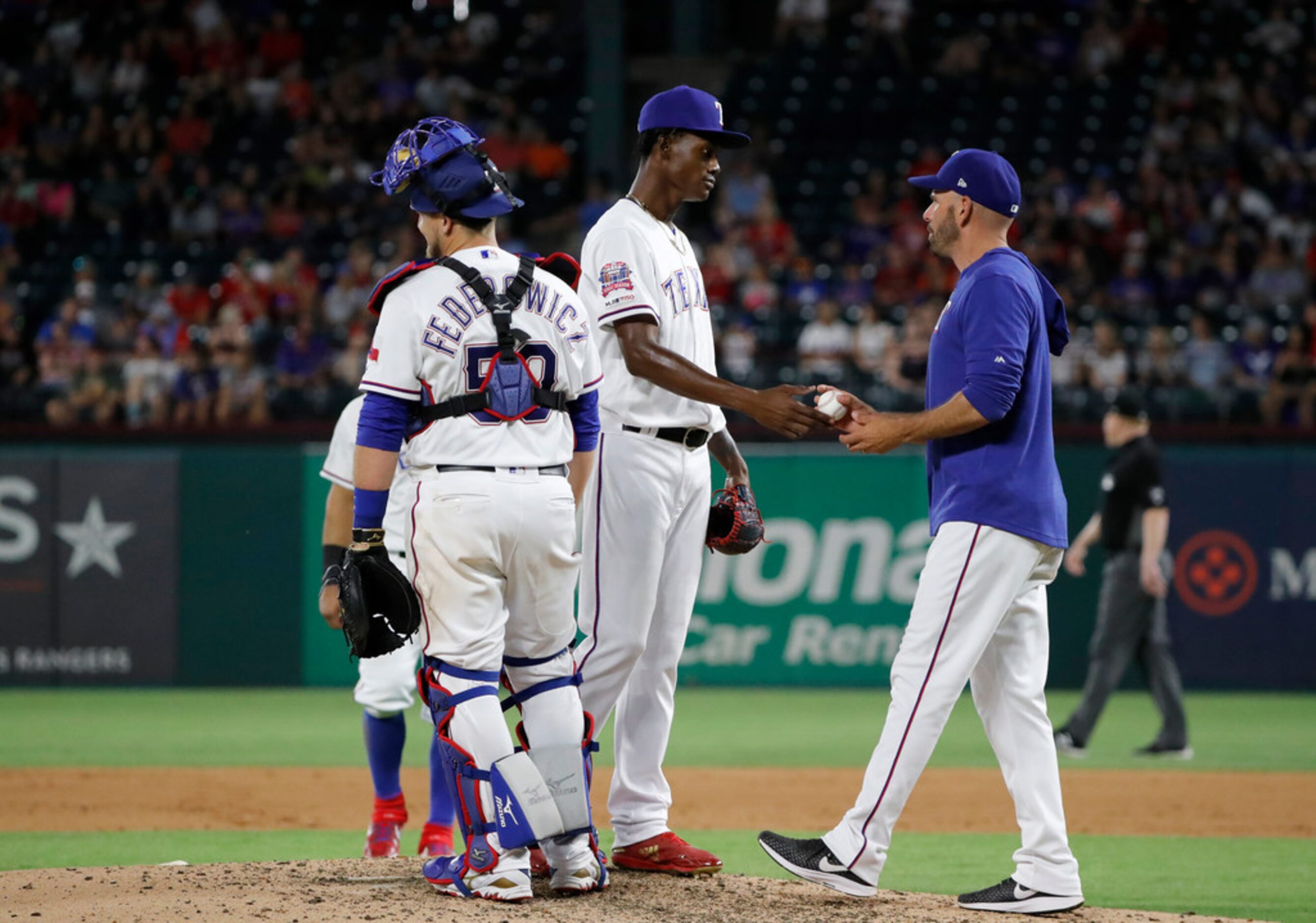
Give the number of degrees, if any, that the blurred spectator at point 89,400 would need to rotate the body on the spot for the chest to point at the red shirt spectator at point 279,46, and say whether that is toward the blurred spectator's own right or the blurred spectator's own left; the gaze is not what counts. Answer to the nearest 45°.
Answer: approximately 180°

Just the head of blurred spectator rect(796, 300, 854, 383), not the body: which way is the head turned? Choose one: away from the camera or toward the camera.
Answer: toward the camera

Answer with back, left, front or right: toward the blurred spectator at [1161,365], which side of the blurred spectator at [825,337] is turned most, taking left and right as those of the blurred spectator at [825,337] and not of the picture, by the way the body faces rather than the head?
left

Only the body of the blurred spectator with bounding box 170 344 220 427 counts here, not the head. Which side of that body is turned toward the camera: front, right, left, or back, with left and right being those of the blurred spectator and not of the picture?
front

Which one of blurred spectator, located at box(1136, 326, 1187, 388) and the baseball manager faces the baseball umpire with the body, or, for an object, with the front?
the blurred spectator

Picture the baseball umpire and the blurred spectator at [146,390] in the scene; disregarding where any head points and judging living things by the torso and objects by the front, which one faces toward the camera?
the blurred spectator

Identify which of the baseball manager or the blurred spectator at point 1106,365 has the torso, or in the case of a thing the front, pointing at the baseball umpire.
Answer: the blurred spectator

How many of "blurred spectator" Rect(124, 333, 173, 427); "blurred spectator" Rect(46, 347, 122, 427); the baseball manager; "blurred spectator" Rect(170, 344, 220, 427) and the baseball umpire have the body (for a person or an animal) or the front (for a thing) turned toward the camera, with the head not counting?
3

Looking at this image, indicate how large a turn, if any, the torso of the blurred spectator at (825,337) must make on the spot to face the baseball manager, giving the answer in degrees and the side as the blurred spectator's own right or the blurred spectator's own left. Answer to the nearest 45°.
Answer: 0° — they already face them

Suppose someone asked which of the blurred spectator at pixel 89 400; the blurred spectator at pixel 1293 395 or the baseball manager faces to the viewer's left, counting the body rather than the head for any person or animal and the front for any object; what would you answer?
the baseball manager

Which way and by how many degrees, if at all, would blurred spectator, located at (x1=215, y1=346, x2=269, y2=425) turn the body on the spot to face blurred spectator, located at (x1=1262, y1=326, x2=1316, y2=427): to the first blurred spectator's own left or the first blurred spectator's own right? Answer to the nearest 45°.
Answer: approximately 90° to the first blurred spectator's own left

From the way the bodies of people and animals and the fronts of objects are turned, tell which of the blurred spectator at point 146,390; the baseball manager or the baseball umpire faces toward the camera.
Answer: the blurred spectator

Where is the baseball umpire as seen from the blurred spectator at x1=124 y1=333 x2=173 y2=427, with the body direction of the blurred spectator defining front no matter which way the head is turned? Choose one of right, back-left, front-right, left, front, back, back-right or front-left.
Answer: front-left

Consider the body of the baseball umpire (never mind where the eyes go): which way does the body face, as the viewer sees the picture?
to the viewer's left

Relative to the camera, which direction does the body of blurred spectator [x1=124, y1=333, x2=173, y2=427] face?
toward the camera

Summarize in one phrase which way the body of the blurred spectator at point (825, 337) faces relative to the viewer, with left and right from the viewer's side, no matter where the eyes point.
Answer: facing the viewer

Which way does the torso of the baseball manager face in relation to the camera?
to the viewer's left

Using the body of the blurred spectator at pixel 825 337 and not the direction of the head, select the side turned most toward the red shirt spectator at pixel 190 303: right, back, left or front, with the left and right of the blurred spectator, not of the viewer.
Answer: right

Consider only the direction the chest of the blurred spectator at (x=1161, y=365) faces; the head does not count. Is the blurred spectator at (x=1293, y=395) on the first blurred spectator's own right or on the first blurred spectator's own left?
on the first blurred spectator's own left

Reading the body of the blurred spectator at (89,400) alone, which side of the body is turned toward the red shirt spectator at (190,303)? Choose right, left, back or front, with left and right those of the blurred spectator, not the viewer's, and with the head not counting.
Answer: back
